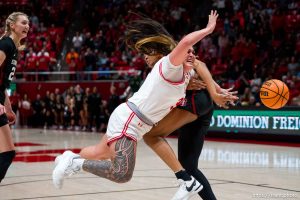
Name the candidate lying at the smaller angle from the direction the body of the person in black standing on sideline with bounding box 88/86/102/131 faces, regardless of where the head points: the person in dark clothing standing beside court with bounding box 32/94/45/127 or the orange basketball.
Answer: the orange basketball

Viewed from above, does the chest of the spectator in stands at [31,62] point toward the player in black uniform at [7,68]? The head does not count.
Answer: yes

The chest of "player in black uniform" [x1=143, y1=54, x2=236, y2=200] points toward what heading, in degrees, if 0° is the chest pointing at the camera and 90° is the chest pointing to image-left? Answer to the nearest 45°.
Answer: approximately 90°

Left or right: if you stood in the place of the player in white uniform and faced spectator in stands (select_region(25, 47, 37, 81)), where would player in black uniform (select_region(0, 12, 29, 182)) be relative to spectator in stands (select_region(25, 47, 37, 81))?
left
